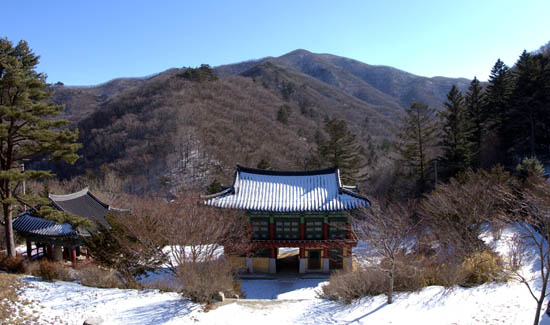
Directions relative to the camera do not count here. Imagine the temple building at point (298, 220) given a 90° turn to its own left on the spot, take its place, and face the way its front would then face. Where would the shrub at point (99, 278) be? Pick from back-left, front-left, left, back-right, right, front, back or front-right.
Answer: back-right

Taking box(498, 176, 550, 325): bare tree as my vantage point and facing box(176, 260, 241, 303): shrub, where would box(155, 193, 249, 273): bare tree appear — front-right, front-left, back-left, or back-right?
front-right

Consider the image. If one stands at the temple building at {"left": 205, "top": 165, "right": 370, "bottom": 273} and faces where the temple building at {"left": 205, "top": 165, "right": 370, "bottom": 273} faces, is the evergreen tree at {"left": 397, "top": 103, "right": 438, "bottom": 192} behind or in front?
behind

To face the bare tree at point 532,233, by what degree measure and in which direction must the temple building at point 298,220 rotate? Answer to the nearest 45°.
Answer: approximately 45° to its left

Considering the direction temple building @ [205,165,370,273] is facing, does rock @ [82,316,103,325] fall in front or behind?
in front

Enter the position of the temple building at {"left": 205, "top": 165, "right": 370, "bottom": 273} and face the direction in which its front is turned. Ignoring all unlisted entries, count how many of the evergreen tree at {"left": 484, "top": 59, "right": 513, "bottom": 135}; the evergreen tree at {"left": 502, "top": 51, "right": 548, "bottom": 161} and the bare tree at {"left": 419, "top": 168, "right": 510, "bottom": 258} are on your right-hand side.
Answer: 0

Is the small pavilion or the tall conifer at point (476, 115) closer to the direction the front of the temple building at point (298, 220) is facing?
the small pavilion

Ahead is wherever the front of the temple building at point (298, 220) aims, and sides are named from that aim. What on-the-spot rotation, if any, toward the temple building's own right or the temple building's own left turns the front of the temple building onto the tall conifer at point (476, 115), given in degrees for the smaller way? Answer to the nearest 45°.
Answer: approximately 135° to the temple building's own left

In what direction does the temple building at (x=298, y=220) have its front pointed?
toward the camera

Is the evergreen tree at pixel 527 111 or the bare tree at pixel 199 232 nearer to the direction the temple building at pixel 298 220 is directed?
the bare tree

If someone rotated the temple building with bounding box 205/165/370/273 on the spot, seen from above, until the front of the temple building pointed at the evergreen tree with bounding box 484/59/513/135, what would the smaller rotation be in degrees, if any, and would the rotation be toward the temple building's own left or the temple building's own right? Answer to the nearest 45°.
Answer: approximately 135° to the temple building's own left

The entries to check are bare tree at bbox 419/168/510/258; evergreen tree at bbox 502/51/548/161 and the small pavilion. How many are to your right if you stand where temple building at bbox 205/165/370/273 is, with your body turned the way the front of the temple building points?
1

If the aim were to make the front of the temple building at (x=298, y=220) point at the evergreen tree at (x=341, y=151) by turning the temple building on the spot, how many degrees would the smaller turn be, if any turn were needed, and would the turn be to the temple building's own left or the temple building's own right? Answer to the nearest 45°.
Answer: approximately 180°

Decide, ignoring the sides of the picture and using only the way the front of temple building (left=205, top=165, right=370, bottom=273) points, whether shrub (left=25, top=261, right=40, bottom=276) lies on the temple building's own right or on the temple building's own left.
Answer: on the temple building's own right

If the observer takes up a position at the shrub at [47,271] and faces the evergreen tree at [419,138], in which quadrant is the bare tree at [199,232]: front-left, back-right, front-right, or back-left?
front-right
